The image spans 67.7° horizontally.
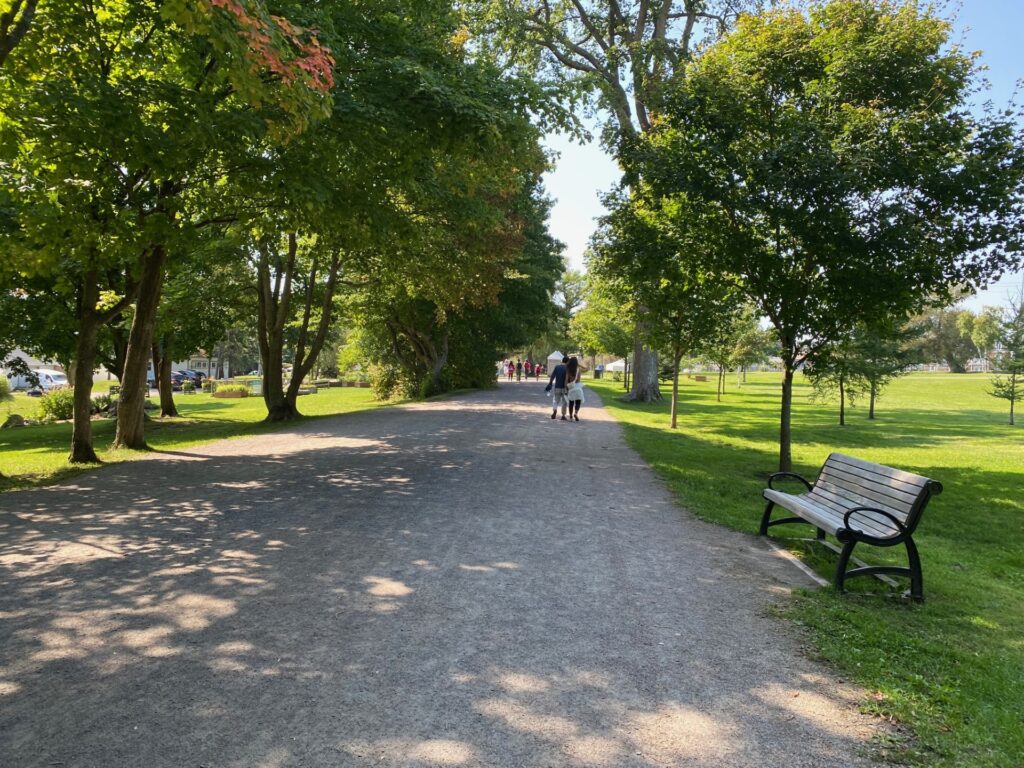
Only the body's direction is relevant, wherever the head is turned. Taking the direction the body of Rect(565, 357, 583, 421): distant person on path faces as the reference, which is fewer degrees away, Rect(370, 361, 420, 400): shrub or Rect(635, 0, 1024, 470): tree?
the shrub

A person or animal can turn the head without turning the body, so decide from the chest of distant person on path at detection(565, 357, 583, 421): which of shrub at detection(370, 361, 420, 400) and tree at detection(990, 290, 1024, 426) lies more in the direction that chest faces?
the shrub

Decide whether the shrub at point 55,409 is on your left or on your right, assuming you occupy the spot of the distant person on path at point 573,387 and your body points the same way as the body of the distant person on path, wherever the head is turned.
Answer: on your left

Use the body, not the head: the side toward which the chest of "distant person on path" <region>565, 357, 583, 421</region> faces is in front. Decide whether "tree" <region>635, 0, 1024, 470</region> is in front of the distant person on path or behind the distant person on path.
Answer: behind

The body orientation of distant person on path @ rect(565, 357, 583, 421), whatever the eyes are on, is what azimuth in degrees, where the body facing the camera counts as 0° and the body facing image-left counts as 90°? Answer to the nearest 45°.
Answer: approximately 180°

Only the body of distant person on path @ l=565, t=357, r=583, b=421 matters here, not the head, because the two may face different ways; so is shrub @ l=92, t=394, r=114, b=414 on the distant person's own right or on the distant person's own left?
on the distant person's own left

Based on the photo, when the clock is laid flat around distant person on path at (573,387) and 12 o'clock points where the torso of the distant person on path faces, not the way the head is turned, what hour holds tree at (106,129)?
The tree is roughly at 7 o'clock from the distant person on path.

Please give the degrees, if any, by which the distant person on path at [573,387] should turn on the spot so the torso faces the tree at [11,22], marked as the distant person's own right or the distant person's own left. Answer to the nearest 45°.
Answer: approximately 135° to the distant person's own left
